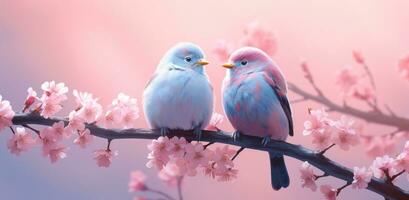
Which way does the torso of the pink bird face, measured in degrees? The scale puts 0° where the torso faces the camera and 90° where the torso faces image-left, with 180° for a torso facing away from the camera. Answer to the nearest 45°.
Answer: approximately 45°

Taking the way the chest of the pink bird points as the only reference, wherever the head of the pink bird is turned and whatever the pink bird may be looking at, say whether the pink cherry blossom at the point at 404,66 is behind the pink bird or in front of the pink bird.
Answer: behind

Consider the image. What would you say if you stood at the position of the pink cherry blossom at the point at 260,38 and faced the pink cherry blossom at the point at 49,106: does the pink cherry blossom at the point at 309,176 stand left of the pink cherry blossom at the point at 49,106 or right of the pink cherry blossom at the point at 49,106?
left

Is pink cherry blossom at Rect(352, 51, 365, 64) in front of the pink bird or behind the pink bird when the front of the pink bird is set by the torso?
behind

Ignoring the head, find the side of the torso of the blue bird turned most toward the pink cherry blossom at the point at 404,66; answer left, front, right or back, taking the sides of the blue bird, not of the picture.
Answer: left

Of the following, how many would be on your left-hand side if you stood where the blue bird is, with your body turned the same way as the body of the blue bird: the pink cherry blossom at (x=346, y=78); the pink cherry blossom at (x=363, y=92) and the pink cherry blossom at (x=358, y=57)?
3

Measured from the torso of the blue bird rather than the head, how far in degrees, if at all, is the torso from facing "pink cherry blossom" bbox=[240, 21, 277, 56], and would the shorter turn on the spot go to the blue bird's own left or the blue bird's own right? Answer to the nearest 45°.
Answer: approximately 90° to the blue bird's own left

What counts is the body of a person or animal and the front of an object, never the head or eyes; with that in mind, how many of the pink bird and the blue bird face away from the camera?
0
